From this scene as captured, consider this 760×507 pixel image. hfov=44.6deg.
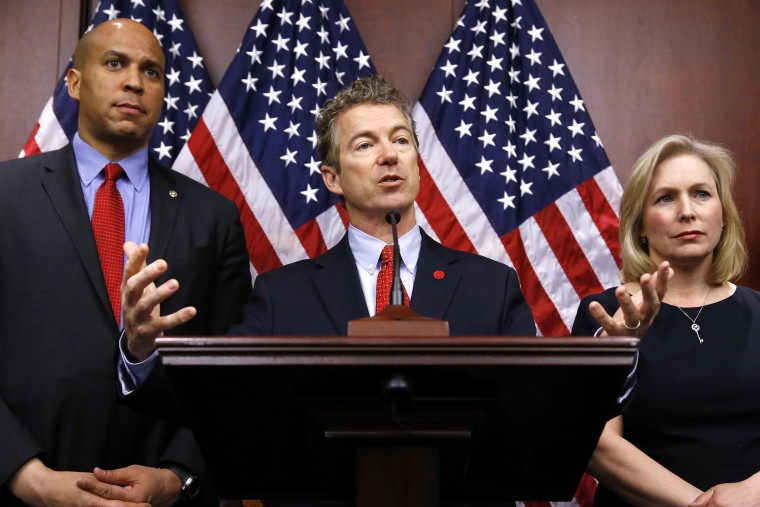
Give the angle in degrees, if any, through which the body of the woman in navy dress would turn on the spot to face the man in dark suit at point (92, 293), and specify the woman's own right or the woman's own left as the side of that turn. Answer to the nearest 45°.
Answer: approximately 90° to the woman's own right

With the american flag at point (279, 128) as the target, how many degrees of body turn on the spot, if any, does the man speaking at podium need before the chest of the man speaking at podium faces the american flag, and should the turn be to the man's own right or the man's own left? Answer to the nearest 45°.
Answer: approximately 180°

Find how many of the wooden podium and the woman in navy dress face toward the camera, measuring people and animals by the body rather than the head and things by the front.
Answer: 2

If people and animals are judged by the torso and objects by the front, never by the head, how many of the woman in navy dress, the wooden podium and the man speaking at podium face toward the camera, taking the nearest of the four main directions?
3

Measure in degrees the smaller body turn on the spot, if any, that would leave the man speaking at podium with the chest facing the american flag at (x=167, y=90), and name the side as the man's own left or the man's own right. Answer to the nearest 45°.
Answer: approximately 135° to the man's own right

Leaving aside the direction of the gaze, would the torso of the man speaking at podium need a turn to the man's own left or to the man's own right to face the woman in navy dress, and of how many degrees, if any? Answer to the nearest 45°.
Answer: approximately 90° to the man's own left

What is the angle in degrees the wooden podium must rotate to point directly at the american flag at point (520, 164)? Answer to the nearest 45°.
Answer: approximately 180°

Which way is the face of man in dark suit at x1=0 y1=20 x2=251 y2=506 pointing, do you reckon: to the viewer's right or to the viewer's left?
to the viewer's right

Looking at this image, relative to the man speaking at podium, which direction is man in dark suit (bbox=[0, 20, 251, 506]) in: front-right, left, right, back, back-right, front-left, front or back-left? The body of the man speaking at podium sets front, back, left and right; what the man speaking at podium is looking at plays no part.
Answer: right

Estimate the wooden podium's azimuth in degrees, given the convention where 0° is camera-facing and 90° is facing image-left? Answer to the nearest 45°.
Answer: approximately 0°

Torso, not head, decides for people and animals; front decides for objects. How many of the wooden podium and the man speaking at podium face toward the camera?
2
